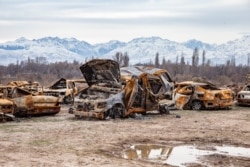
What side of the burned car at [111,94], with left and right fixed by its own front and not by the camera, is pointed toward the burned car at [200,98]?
back

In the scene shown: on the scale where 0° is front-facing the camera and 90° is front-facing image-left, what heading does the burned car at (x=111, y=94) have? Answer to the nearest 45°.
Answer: approximately 45°

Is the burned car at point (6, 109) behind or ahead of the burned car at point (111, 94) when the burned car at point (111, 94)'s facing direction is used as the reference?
ahead

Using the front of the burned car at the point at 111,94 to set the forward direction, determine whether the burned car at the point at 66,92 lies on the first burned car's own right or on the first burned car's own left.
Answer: on the first burned car's own right

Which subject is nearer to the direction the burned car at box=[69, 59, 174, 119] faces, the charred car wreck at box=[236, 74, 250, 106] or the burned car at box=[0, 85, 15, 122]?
the burned car

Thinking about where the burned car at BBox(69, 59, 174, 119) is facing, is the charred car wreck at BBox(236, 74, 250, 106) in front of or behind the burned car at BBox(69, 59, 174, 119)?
behind
